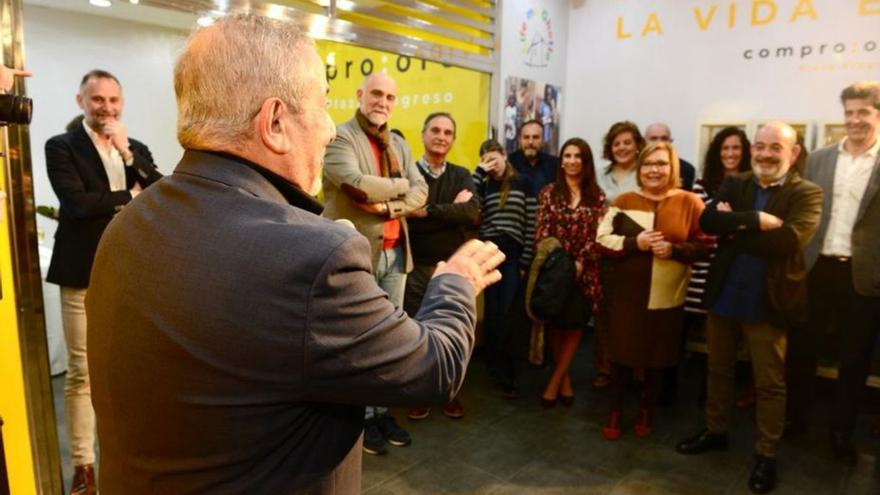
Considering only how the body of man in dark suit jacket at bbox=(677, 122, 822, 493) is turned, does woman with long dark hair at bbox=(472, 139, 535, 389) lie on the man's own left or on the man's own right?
on the man's own right

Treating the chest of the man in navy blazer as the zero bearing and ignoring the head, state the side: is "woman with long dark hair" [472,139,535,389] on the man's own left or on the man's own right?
on the man's own left

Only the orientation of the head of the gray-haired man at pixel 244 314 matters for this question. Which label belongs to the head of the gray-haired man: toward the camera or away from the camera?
away from the camera

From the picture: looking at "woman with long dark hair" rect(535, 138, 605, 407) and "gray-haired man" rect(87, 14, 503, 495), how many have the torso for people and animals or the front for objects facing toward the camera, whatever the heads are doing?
1

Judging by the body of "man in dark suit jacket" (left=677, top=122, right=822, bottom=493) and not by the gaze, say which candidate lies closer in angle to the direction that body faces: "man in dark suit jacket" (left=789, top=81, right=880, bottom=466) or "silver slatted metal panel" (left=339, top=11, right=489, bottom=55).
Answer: the silver slatted metal panel

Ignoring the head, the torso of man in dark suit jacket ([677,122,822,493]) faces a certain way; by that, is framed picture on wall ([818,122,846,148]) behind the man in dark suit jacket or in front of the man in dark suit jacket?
behind

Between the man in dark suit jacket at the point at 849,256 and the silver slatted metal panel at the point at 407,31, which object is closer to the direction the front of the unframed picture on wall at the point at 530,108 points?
the man in dark suit jacket

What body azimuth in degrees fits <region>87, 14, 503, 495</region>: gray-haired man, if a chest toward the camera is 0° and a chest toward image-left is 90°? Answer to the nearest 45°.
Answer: approximately 225°
